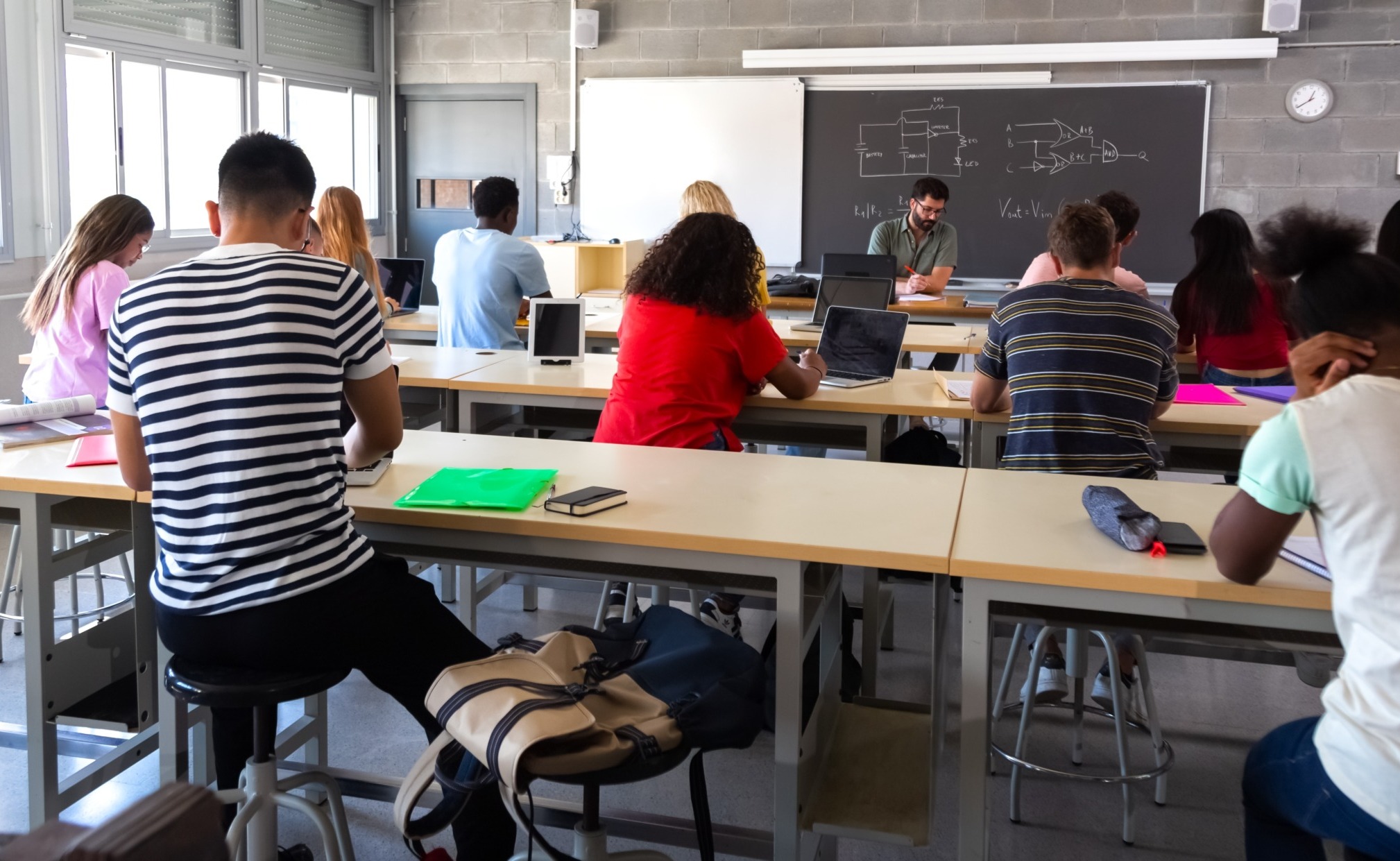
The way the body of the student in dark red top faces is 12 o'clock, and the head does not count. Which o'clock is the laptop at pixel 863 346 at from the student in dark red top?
The laptop is roughly at 8 o'clock from the student in dark red top.

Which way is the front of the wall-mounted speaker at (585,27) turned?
toward the camera

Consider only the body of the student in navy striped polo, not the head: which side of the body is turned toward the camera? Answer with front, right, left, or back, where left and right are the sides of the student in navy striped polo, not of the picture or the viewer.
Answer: back

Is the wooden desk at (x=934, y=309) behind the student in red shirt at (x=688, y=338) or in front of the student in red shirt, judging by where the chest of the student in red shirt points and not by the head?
in front

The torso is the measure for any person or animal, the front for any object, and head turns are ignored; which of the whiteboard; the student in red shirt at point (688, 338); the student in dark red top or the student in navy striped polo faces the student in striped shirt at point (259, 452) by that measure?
the whiteboard

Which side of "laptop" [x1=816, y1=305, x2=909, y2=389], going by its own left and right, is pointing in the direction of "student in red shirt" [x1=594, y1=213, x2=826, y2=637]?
front

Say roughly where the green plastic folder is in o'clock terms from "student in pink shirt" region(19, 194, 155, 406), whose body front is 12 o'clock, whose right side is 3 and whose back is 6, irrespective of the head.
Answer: The green plastic folder is roughly at 4 o'clock from the student in pink shirt.

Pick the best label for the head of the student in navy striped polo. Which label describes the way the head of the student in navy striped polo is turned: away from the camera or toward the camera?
away from the camera

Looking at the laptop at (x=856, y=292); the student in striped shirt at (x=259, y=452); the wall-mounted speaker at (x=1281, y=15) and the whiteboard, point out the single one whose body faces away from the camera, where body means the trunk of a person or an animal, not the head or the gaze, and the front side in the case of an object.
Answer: the student in striped shirt

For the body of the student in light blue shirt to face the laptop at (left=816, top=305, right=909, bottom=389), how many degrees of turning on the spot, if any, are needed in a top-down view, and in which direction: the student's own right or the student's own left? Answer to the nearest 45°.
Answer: approximately 90° to the student's own right

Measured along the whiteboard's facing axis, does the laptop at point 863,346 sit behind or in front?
in front

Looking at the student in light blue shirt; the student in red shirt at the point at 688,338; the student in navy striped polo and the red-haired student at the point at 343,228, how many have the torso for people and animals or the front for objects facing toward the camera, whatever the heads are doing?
0

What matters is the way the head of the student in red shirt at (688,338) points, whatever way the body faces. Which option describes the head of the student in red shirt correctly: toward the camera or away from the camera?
away from the camera

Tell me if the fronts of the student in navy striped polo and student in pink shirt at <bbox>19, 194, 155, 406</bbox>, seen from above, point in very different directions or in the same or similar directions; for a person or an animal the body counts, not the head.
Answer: same or similar directions

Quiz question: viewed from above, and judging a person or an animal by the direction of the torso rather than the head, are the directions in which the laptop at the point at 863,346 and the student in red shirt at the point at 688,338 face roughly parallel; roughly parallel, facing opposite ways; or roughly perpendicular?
roughly parallel, facing opposite ways

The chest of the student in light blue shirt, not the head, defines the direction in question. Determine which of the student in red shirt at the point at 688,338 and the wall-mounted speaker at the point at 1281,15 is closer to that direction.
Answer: the wall-mounted speaker

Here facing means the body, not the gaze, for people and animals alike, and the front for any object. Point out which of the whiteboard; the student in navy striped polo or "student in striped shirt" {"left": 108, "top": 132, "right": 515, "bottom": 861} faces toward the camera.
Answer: the whiteboard

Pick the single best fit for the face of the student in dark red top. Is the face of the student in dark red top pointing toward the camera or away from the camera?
away from the camera

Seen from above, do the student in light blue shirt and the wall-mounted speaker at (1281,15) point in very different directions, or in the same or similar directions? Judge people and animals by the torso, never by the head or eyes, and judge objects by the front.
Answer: very different directions

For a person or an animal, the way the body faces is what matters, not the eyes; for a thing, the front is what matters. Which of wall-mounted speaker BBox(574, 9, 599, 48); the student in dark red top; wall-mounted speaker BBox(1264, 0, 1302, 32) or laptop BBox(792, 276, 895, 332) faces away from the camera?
the student in dark red top
